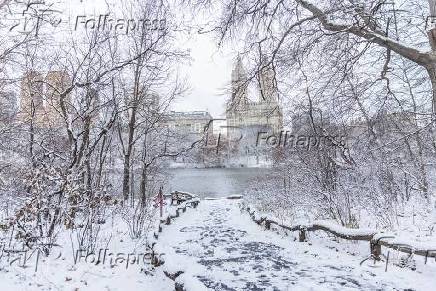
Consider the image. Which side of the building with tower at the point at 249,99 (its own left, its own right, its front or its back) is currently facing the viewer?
front

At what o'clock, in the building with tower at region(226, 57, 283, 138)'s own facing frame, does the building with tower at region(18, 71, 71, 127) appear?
the building with tower at region(18, 71, 71, 127) is roughly at 4 o'clock from the building with tower at region(226, 57, 283, 138).
